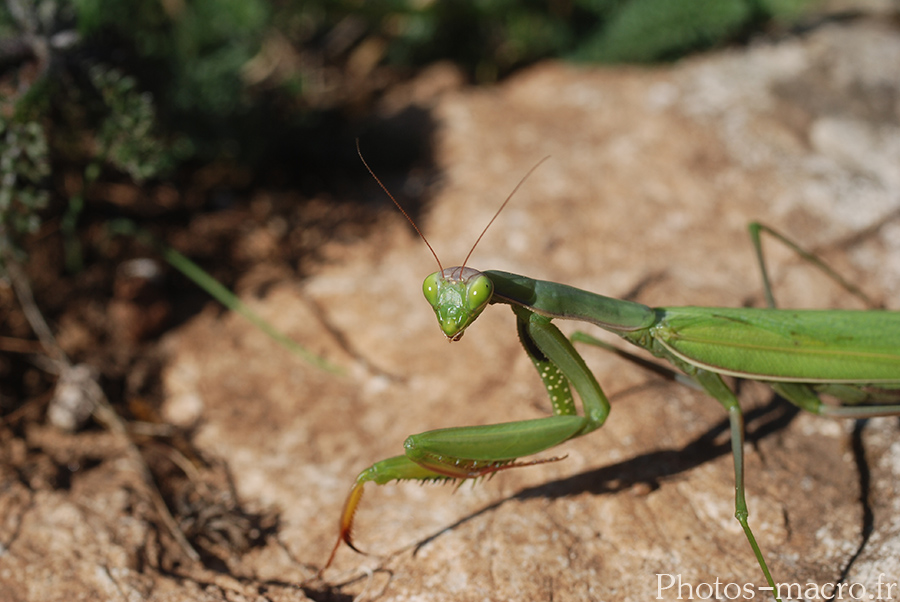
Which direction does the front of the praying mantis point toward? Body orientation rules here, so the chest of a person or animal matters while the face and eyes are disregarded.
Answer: to the viewer's left
